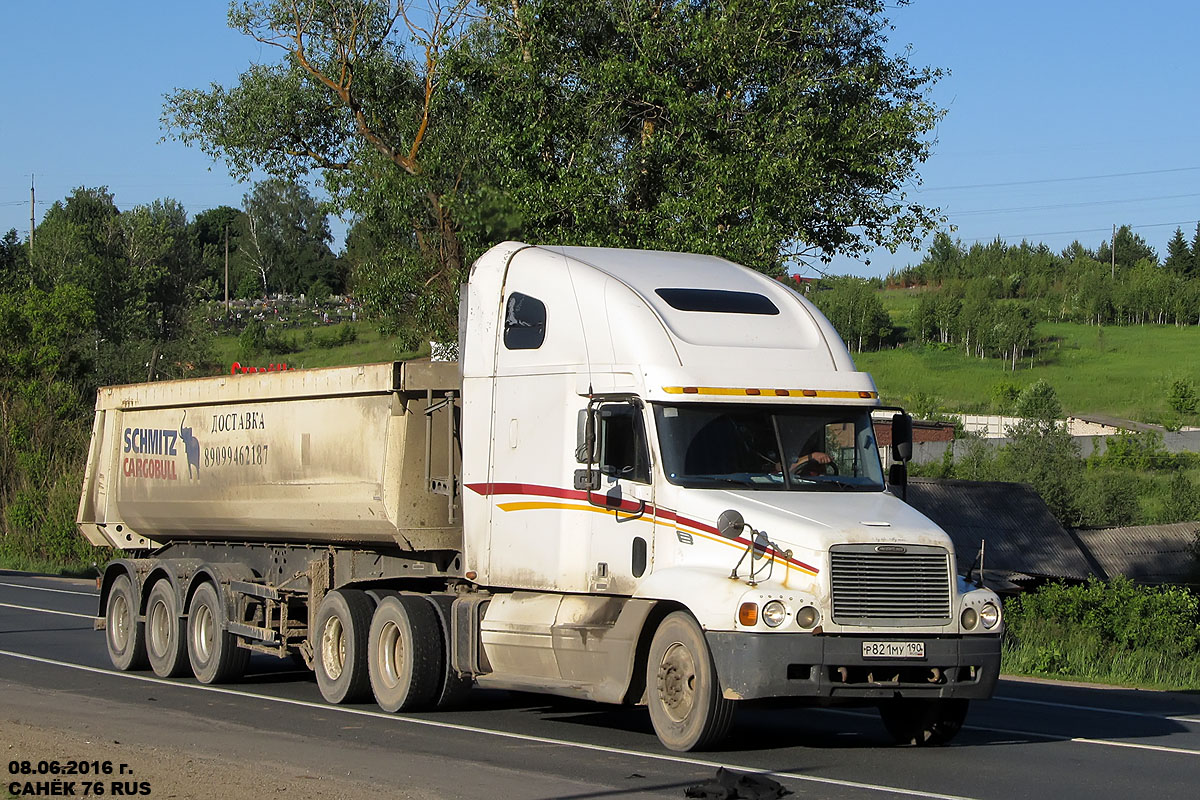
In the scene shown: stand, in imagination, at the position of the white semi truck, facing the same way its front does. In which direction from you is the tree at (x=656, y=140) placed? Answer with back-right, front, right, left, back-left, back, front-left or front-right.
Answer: back-left

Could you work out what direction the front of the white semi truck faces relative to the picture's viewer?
facing the viewer and to the right of the viewer

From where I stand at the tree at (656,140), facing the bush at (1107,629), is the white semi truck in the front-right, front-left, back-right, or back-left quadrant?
front-right

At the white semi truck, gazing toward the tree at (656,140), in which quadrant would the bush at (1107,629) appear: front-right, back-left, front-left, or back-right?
front-right

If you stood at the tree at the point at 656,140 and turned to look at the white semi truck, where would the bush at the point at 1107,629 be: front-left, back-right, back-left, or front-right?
front-left

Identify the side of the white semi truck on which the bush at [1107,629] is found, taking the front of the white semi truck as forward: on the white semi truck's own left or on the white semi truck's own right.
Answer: on the white semi truck's own left

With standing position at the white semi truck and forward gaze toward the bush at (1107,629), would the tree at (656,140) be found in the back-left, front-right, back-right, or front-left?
front-left
